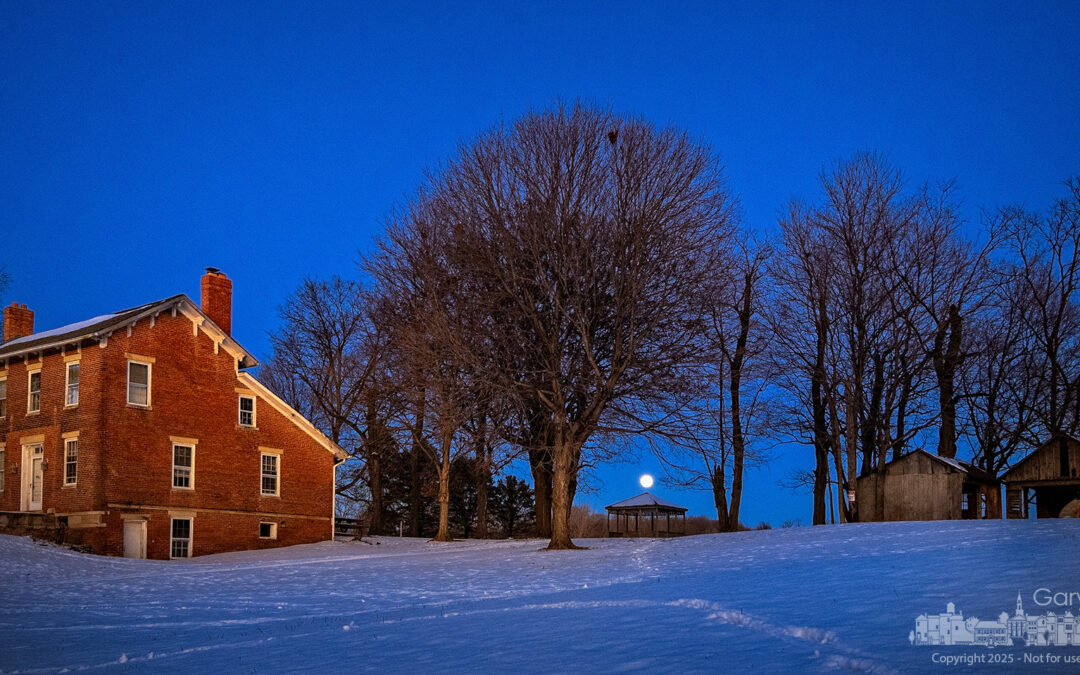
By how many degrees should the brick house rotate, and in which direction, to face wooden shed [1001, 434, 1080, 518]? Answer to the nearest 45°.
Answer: approximately 135° to its left

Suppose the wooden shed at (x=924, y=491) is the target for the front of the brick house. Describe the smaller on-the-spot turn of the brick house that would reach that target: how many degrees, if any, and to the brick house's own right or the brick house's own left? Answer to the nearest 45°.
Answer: approximately 135° to the brick house's own left

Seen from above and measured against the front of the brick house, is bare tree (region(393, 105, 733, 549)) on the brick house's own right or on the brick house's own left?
on the brick house's own left

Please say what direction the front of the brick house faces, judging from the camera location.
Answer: facing the viewer and to the left of the viewer

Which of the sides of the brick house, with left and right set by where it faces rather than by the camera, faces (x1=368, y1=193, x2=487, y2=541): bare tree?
left

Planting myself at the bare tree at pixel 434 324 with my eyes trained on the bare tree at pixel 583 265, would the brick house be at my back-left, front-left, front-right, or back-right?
back-right

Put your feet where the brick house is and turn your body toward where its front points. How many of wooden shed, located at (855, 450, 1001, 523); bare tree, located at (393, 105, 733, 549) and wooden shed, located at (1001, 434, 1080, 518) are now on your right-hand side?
0
